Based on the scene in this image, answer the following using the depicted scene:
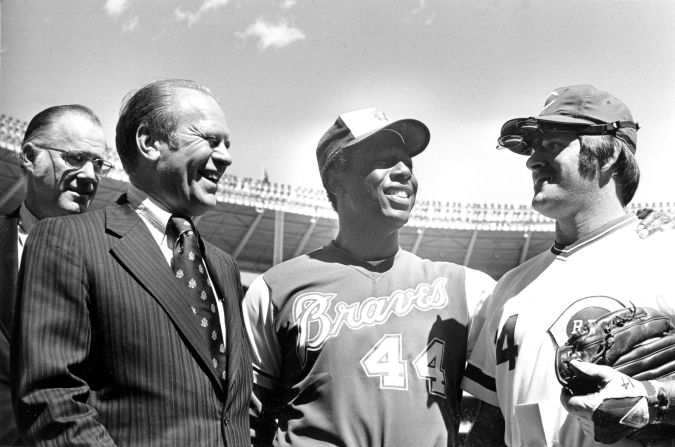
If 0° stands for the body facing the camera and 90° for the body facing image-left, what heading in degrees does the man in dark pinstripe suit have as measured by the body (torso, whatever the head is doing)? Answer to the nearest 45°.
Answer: approximately 315°

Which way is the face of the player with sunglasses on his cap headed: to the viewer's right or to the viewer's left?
to the viewer's left

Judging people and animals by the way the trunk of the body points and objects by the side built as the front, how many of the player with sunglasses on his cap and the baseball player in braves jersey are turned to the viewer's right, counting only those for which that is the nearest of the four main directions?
0

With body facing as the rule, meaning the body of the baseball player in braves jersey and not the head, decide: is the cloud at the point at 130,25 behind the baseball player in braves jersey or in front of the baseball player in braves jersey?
behind

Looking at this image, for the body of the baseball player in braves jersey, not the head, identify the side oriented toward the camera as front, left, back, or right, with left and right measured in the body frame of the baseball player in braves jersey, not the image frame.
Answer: front

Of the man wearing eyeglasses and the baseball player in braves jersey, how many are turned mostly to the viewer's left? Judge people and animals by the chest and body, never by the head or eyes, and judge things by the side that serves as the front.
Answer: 0

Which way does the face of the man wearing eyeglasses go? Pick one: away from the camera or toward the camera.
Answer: toward the camera

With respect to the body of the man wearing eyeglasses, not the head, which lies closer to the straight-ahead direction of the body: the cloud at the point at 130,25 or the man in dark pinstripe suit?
the man in dark pinstripe suit
